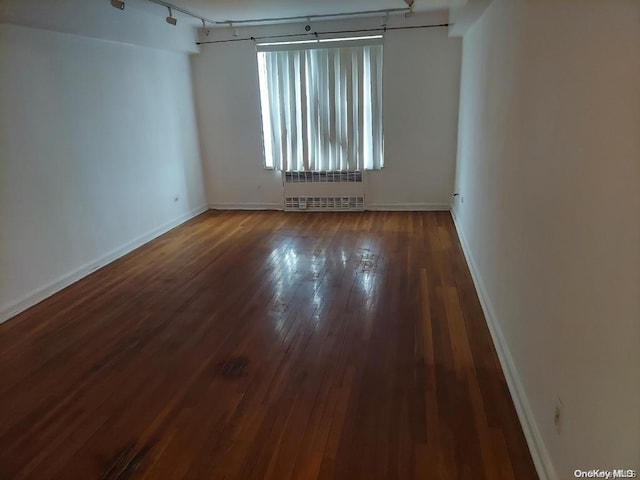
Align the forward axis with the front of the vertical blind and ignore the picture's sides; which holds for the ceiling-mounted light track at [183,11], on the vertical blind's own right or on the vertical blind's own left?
on the vertical blind's own right

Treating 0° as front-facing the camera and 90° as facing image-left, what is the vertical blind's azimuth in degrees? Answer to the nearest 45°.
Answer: approximately 0°

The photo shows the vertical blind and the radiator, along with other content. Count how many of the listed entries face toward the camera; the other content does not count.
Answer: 2

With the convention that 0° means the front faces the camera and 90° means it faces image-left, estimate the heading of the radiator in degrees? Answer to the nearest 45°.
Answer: approximately 0°
